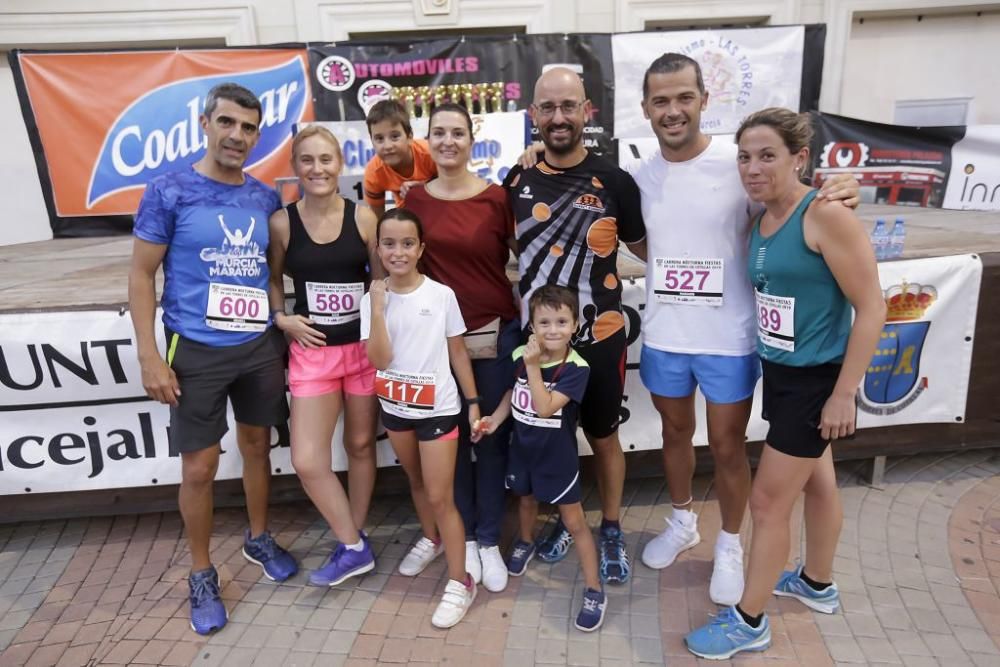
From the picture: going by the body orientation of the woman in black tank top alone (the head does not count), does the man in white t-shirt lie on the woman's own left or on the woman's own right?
on the woman's own left

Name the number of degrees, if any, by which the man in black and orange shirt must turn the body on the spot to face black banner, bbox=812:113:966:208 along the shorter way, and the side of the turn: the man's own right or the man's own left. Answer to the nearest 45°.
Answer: approximately 135° to the man's own left

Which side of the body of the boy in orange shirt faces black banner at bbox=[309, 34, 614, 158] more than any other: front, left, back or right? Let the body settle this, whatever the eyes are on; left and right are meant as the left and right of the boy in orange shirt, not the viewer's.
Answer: back

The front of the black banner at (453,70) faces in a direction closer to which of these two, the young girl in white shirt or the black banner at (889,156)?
the young girl in white shirt

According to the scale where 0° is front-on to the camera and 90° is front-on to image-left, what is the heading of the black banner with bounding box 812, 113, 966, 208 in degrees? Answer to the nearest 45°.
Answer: approximately 0°

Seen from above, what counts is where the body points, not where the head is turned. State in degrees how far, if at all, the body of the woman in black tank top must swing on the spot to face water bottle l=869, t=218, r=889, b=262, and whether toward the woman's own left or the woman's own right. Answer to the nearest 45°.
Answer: approximately 90° to the woman's own left

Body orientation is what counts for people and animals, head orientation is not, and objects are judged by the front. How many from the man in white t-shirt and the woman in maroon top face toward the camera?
2
